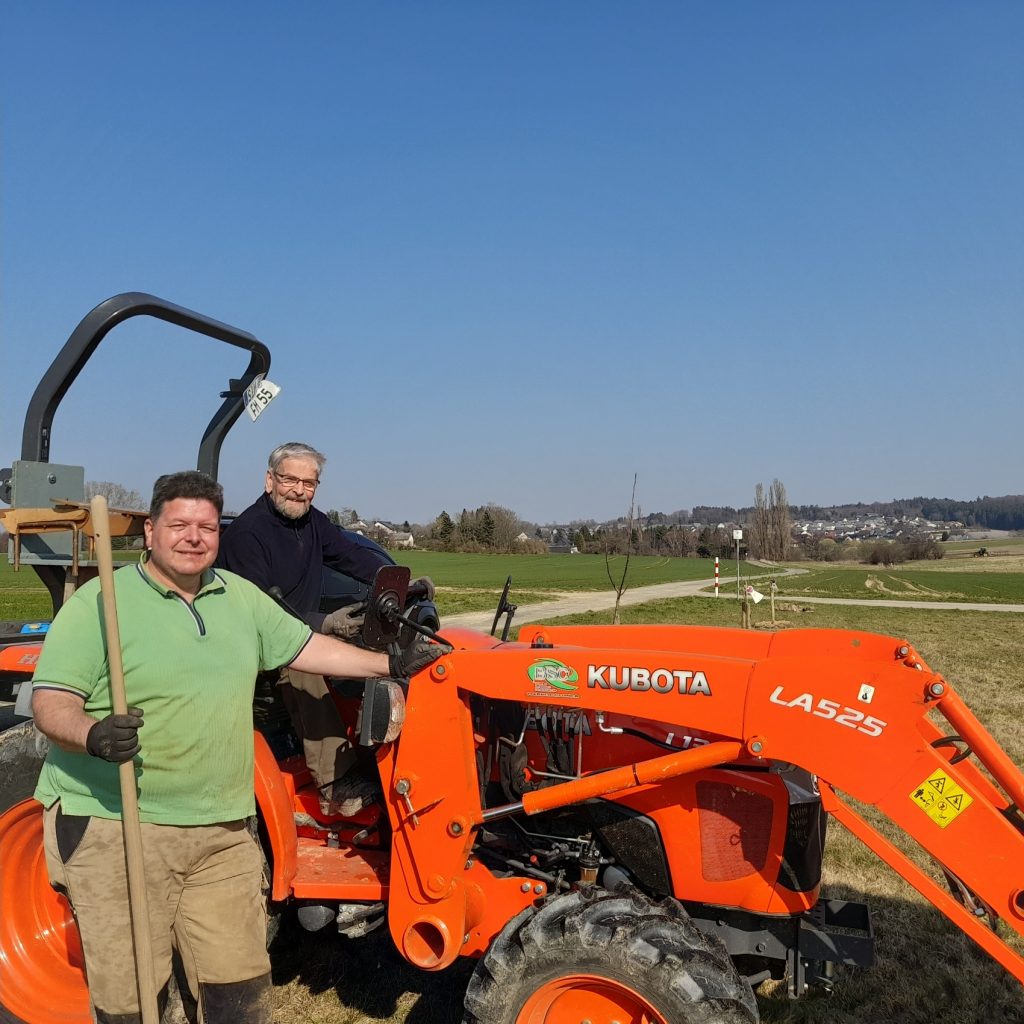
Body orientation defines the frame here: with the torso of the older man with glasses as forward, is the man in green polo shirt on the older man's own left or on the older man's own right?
on the older man's own right

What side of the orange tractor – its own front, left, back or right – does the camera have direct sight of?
right
